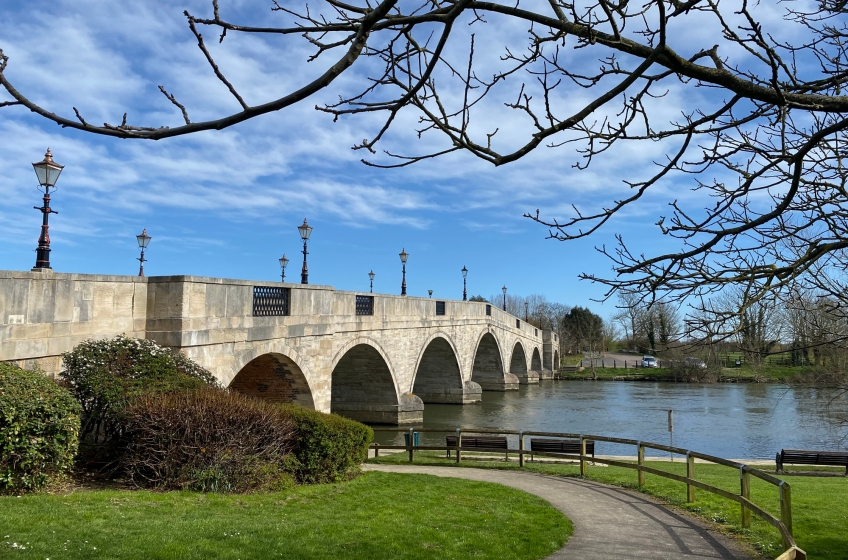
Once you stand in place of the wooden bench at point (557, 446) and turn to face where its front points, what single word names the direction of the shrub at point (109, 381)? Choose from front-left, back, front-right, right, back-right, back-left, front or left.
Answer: back-left

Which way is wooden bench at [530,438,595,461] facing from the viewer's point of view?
away from the camera

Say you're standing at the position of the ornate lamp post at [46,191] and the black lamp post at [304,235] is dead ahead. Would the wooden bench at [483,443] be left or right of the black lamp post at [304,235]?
right

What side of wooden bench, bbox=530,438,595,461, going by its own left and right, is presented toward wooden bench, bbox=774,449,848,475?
right

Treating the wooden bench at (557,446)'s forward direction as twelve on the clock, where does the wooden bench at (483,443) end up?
the wooden bench at (483,443) is roughly at 9 o'clock from the wooden bench at (557,446).

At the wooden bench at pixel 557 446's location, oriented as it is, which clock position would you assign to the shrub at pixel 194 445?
The shrub is roughly at 7 o'clock from the wooden bench.

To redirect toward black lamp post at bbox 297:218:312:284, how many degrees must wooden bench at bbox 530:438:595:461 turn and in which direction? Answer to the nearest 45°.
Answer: approximately 90° to its left

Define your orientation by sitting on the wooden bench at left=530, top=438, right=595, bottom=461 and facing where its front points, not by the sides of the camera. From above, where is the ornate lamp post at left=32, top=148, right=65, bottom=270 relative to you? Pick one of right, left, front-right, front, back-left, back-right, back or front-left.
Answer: back-left

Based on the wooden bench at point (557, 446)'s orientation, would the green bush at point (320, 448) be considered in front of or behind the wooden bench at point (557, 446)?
behind

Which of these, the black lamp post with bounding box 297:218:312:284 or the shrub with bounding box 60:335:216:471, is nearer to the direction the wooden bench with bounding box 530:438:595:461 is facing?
the black lamp post

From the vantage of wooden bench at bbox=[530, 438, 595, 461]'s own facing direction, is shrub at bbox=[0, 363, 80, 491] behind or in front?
behind

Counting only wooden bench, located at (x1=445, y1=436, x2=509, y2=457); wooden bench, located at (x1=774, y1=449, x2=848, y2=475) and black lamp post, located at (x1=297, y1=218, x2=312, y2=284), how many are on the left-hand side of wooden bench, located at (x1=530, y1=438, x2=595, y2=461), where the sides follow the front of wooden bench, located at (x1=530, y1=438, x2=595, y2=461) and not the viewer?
2
